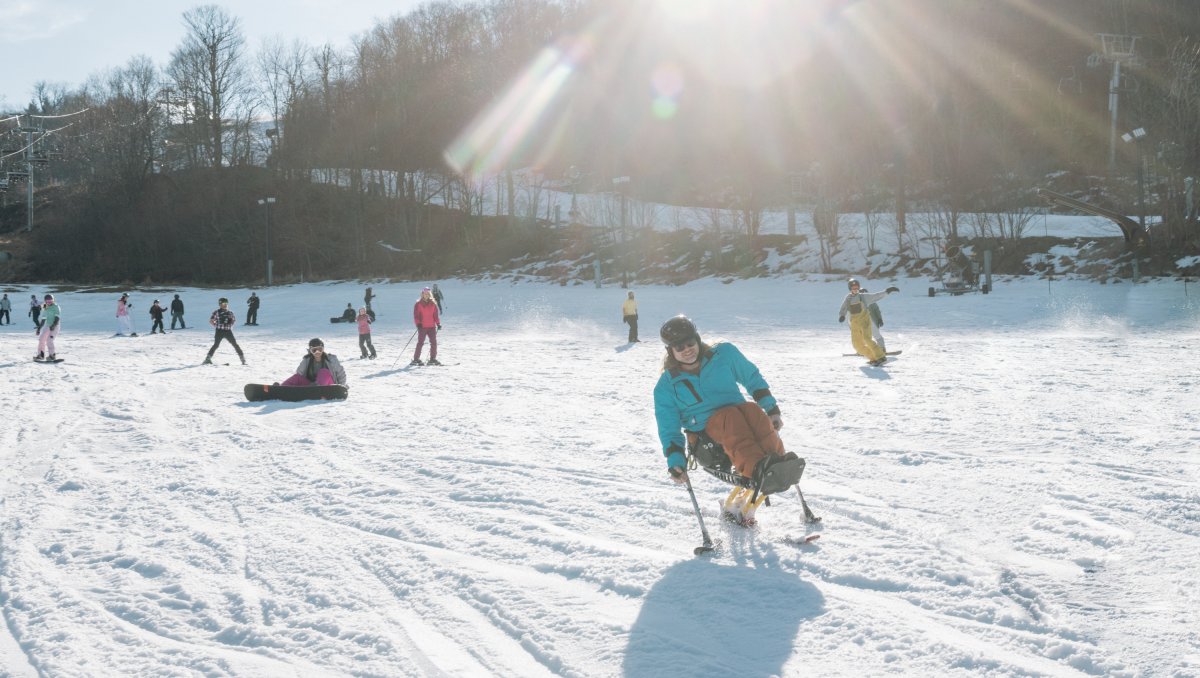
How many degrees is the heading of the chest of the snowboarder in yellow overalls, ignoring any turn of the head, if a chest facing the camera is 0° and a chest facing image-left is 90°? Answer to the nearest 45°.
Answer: approximately 0°

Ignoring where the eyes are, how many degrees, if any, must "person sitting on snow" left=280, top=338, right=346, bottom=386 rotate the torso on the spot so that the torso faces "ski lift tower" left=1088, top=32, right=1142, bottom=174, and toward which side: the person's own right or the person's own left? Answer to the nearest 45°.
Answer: approximately 135° to the person's own left

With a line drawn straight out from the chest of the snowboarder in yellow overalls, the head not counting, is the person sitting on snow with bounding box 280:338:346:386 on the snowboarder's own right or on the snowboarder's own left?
on the snowboarder's own right

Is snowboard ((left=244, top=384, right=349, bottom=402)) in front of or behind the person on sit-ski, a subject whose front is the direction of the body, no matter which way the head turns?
behind

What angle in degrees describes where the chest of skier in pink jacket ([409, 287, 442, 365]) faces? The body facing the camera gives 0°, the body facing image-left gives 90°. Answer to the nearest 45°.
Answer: approximately 0°

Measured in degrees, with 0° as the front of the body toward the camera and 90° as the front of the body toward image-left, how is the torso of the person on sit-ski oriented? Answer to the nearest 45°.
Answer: approximately 315°

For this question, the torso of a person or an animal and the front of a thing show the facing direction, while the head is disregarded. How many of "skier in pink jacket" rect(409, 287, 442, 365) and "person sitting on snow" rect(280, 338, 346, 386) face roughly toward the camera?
2

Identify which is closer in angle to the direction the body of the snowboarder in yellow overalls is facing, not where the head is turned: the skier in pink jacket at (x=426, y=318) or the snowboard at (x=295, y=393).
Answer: the snowboard
